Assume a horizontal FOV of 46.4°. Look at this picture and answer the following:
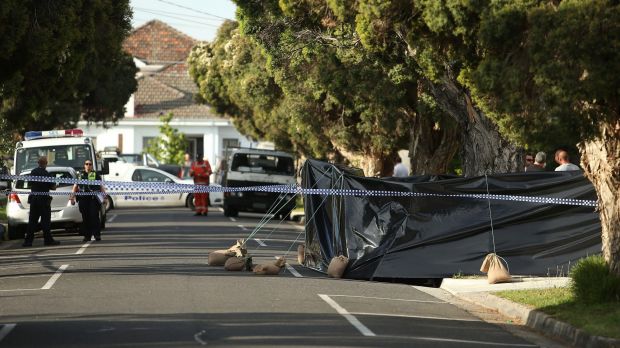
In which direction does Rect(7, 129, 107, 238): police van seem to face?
toward the camera

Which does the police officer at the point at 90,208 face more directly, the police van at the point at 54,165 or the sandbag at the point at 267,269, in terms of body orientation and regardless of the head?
the sandbag

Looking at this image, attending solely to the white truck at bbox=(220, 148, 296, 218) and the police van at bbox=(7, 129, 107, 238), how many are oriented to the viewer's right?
0

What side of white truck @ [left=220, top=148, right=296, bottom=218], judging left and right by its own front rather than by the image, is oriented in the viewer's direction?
front

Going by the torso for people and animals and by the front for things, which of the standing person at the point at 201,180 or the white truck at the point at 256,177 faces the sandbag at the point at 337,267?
the white truck

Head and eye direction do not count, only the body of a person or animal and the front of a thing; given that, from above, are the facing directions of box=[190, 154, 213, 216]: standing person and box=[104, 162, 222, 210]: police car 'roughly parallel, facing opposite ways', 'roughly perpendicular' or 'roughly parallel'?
roughly perpendicular

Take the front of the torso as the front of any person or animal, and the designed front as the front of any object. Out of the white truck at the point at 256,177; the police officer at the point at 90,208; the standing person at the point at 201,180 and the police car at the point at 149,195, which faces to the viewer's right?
the police car

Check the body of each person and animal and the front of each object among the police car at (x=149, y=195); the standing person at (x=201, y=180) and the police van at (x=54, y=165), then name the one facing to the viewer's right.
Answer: the police car at (x=149, y=195)

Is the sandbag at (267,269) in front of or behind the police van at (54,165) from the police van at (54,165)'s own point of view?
in front
